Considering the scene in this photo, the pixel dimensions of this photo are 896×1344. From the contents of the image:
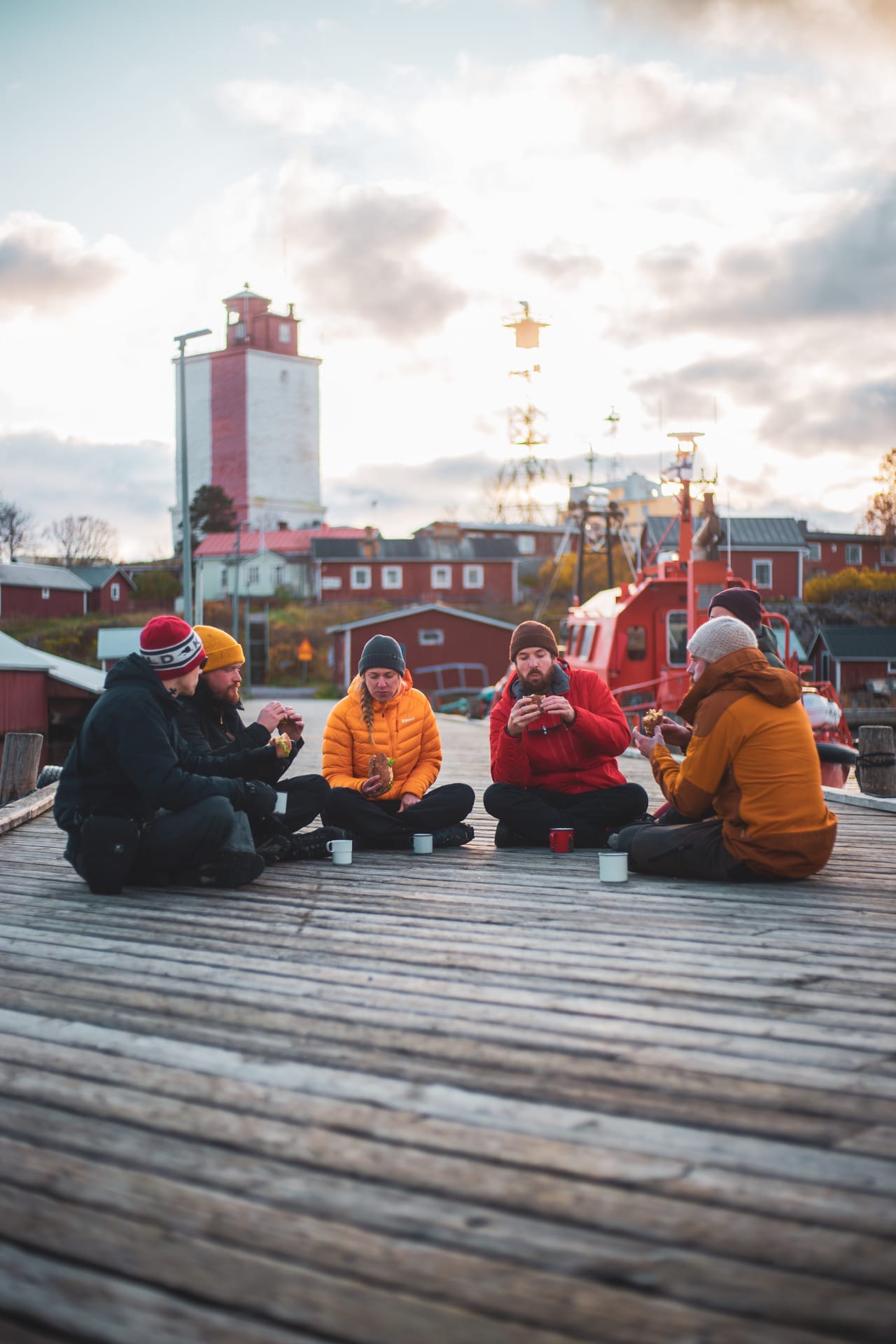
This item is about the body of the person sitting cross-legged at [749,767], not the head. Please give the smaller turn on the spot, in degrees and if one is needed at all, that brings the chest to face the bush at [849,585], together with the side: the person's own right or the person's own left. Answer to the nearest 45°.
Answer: approximately 45° to the person's own right

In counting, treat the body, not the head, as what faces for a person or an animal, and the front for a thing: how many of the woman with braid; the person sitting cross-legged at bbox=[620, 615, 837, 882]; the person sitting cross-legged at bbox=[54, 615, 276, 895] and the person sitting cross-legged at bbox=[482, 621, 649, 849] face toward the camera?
2

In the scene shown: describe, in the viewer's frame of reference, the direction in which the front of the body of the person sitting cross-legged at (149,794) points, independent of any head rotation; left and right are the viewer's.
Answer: facing away from the viewer and to the right of the viewer

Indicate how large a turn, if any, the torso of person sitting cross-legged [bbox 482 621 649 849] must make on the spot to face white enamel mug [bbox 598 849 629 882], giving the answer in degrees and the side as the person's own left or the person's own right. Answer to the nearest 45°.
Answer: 0° — they already face it

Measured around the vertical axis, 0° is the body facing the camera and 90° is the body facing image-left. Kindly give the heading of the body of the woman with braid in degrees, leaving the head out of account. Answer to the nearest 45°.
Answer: approximately 0°

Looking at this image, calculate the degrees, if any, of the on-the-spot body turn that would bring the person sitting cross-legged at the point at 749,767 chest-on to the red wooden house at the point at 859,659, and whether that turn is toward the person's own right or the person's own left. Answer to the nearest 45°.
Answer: approximately 45° to the person's own right

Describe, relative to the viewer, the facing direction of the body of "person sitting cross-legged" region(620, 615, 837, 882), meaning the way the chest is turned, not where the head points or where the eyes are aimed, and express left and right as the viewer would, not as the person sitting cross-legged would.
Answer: facing away from the viewer and to the left of the viewer
